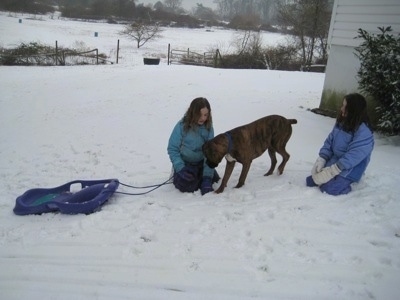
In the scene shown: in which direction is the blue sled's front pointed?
to the viewer's right

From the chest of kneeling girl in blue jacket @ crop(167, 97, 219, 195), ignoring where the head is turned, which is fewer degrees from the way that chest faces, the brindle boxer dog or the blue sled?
the brindle boxer dog

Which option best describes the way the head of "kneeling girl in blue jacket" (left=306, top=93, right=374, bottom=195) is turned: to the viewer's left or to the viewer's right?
to the viewer's left

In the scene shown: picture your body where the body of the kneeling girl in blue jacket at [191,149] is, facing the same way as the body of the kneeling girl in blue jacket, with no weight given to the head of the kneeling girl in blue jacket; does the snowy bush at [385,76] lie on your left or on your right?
on your left

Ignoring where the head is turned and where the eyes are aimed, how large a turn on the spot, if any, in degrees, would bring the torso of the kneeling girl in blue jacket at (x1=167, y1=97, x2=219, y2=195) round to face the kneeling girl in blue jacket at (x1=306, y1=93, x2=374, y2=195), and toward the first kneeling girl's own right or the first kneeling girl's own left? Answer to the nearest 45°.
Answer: approximately 45° to the first kneeling girl's own left

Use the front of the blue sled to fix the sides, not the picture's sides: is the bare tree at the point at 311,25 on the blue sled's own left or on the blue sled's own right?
on the blue sled's own left

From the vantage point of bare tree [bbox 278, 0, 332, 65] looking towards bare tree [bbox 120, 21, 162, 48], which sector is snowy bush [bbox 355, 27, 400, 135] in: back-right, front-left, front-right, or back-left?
back-left

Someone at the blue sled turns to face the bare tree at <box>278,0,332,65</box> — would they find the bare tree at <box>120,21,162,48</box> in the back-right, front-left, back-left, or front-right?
front-left

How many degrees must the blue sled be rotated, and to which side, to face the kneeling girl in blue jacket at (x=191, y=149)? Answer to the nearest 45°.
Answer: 0° — it already faces them

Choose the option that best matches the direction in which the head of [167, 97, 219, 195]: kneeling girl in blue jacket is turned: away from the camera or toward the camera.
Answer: toward the camera

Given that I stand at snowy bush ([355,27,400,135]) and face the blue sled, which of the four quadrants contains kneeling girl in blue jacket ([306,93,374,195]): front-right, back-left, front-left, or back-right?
front-left

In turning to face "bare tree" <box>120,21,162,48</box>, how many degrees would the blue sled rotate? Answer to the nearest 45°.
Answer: approximately 90° to its left

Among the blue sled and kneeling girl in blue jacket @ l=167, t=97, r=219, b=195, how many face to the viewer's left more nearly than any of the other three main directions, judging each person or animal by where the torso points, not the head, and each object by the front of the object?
0

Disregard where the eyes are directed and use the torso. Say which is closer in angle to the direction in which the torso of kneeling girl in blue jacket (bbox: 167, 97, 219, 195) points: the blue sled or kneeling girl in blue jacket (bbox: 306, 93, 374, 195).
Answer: the kneeling girl in blue jacket

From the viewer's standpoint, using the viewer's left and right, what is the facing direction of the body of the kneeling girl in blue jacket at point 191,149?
facing the viewer and to the right of the viewer
